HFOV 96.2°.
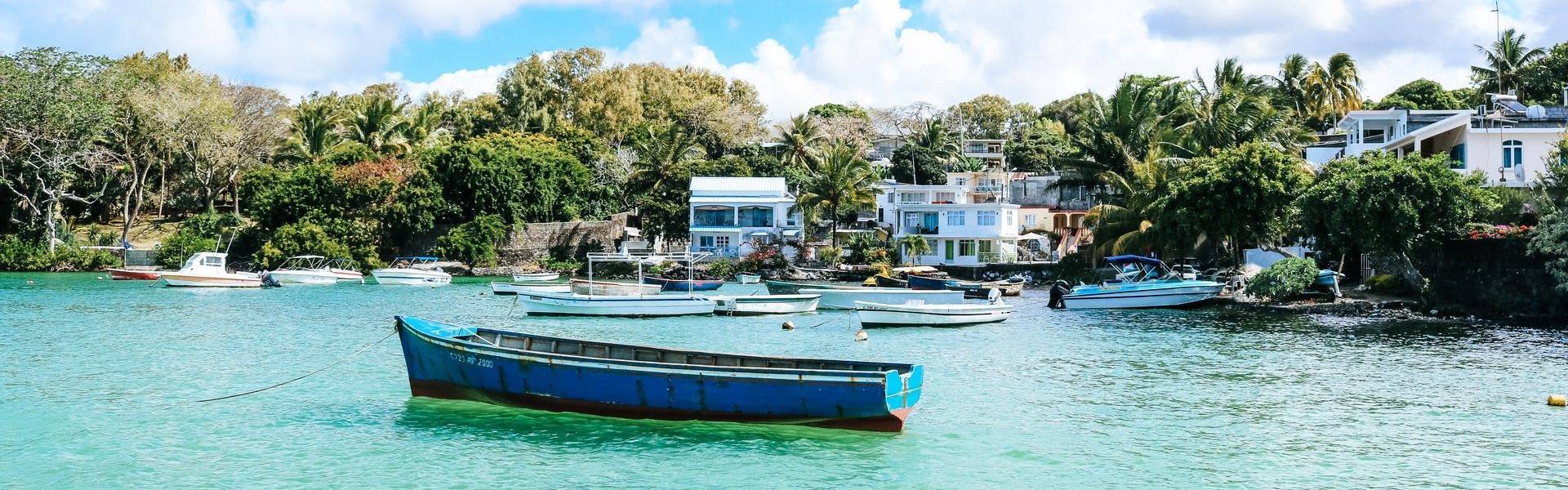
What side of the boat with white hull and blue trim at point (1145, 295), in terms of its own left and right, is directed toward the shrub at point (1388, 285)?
front

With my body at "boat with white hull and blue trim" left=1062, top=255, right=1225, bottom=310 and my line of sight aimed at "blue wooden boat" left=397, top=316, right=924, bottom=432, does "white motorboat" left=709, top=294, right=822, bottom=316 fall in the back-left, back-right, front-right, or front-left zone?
front-right

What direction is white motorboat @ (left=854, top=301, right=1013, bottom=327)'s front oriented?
to the viewer's left

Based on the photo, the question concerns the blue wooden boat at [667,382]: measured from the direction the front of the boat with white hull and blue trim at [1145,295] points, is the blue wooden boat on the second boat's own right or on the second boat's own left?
on the second boat's own right

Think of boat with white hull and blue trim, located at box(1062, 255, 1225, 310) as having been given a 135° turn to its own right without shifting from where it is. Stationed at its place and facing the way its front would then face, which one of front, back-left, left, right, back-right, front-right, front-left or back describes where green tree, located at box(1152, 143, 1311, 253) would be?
back

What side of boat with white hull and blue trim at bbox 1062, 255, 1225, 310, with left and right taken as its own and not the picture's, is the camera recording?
right

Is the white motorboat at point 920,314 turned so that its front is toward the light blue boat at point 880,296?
no

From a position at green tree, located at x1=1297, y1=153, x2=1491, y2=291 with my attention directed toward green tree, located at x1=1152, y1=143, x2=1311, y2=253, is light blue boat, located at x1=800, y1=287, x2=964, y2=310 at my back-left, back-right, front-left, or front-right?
front-left

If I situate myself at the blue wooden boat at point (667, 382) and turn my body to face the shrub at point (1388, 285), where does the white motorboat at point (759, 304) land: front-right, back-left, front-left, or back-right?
front-left
